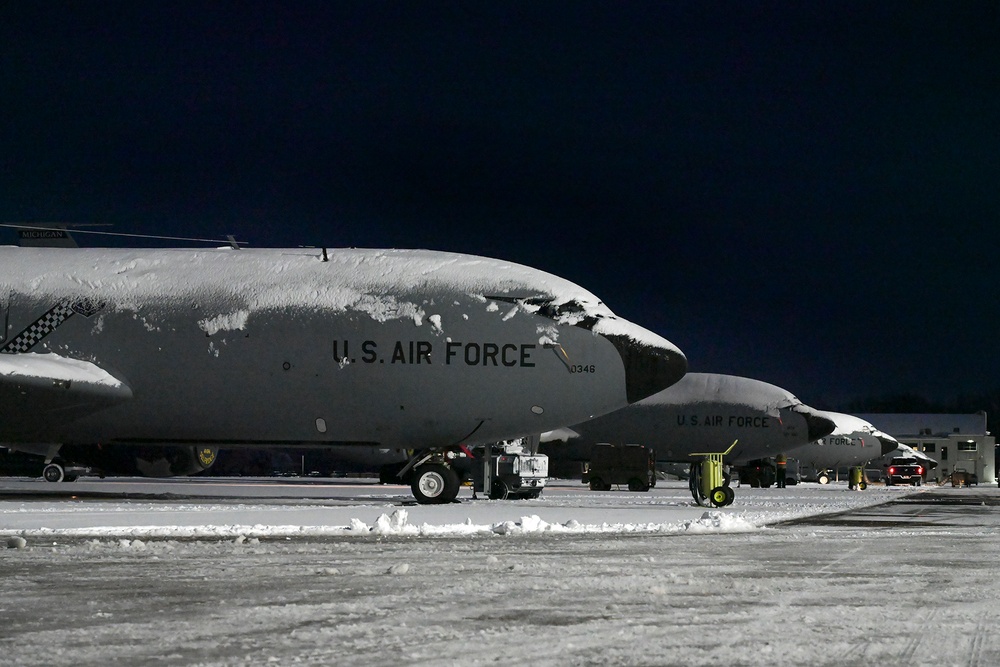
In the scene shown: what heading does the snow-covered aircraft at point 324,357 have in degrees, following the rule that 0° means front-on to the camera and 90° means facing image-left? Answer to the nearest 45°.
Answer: approximately 270°
